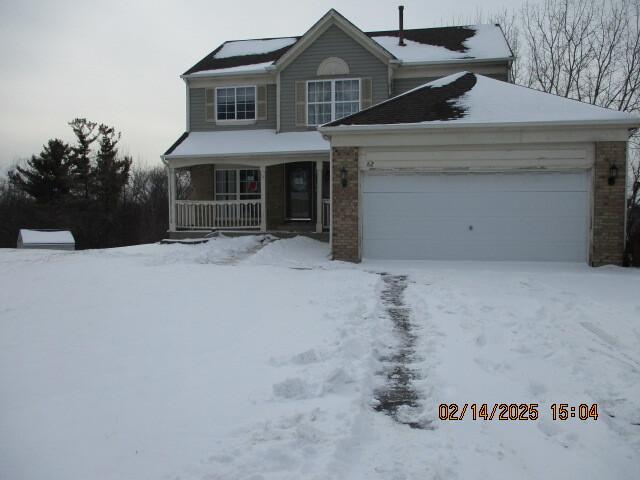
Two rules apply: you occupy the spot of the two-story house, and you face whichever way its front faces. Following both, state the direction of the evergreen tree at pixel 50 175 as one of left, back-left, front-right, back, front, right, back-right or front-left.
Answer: back-right

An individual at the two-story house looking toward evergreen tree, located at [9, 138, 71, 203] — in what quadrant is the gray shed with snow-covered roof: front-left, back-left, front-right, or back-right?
front-left

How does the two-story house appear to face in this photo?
toward the camera

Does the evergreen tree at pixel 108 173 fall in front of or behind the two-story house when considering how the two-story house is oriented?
behind

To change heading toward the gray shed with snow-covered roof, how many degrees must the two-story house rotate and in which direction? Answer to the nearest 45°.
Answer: approximately 135° to its right
